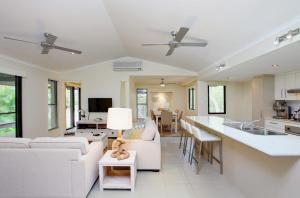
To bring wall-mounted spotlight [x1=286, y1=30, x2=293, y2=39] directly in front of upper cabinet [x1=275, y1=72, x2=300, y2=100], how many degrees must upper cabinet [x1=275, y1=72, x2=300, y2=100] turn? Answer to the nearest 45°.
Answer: approximately 45° to its left

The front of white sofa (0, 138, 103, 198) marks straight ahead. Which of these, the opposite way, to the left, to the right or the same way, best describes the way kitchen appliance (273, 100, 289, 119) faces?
to the left

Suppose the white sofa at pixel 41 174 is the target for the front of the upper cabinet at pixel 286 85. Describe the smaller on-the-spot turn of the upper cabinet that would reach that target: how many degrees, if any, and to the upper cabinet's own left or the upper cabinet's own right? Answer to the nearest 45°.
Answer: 0° — it already faces it

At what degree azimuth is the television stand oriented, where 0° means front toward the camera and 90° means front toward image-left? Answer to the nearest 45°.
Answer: approximately 0°

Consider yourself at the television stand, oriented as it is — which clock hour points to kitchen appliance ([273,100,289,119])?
The kitchen appliance is roughly at 10 o'clock from the television stand.

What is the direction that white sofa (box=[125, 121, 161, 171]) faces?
to the viewer's left

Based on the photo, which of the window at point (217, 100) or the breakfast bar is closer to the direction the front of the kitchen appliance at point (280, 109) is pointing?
the breakfast bar

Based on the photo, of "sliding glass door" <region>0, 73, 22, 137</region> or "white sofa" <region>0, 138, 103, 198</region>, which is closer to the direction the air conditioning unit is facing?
the white sofa

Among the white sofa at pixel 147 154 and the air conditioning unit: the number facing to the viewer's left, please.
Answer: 1

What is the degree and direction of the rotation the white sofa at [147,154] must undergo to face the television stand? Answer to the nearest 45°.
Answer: approximately 45° to its right
